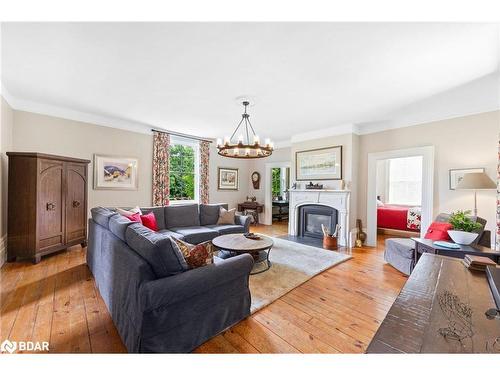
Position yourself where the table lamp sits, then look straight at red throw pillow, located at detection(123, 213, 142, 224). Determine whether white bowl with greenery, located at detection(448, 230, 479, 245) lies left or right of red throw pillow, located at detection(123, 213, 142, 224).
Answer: left

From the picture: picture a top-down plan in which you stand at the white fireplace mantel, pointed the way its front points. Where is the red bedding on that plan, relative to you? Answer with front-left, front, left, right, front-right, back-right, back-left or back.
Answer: back

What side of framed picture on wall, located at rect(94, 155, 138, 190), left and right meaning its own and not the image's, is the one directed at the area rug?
front

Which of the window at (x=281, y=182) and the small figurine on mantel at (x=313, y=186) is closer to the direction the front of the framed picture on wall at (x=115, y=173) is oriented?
the small figurine on mantel

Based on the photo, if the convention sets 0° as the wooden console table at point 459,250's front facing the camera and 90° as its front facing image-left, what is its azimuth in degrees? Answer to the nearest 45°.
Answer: approximately 45°

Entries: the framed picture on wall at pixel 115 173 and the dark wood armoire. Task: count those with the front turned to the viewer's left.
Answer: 0

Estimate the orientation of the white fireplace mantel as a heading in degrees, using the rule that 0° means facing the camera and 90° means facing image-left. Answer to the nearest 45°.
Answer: approximately 45°

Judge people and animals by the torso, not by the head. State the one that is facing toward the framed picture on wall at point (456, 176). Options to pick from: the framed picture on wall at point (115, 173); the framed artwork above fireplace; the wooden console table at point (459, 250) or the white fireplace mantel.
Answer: the framed picture on wall at point (115, 173)

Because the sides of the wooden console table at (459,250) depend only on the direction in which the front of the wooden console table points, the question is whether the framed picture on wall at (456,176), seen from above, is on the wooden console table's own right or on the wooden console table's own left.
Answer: on the wooden console table's own right

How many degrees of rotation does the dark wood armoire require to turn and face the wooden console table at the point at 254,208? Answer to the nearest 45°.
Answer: approximately 45° to its left

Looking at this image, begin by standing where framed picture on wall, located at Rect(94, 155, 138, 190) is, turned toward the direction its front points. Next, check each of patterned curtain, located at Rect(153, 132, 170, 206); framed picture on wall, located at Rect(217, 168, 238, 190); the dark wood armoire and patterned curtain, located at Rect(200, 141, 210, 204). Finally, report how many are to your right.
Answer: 1

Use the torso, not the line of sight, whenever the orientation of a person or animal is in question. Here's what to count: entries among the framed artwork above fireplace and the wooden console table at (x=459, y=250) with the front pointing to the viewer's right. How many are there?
0

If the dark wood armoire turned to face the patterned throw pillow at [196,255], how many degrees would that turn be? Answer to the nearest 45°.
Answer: approximately 45° to its right

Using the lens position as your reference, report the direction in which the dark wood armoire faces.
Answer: facing the viewer and to the right of the viewer

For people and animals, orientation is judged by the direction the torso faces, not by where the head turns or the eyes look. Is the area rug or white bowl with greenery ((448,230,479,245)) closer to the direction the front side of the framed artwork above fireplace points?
the area rug

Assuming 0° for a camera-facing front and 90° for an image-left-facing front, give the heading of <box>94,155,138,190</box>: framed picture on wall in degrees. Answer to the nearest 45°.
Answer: approximately 315°
